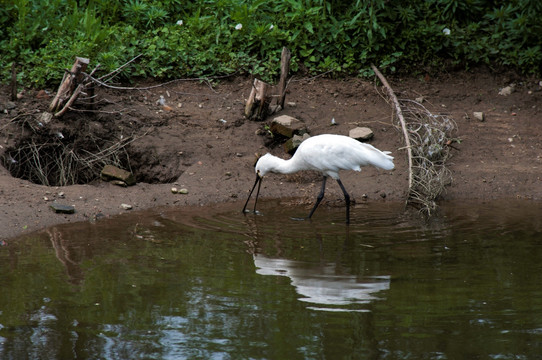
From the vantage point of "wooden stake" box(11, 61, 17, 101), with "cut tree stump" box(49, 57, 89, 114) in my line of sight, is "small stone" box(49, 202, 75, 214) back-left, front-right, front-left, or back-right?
front-right

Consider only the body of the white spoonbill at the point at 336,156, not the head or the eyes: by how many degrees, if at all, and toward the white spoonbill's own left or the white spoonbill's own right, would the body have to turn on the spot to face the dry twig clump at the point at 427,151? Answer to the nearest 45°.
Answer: approximately 135° to the white spoonbill's own right

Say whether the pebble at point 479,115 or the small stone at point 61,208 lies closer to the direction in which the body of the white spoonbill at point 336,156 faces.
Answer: the small stone

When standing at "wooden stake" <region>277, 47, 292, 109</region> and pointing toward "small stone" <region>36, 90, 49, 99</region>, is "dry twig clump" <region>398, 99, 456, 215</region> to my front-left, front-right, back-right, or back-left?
back-left

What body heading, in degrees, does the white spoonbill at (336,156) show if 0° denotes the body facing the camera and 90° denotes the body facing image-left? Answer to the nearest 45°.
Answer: approximately 90°

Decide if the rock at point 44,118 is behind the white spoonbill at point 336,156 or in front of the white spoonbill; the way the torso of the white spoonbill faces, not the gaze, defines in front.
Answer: in front

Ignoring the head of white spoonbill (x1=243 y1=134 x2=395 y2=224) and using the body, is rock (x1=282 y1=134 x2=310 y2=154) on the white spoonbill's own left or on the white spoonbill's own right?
on the white spoonbill's own right

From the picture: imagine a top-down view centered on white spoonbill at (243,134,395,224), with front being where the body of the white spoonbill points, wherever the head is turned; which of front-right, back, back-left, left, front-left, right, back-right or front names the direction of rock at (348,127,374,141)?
right

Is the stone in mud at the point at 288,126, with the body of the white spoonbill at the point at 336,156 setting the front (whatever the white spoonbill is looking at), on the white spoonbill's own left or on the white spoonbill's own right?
on the white spoonbill's own right

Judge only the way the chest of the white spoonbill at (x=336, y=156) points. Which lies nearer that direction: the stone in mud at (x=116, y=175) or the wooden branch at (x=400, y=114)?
the stone in mud

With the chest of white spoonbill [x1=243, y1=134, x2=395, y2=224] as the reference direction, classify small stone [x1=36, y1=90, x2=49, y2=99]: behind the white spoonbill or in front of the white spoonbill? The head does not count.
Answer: in front

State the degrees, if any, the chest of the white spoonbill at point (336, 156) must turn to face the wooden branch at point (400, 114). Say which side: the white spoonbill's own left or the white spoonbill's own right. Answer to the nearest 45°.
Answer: approximately 135° to the white spoonbill's own right

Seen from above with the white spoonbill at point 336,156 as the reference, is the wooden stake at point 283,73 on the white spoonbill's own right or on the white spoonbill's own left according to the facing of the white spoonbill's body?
on the white spoonbill's own right

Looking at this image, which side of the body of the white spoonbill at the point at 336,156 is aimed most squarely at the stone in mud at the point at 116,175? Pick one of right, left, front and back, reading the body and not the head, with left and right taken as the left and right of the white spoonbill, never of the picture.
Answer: front

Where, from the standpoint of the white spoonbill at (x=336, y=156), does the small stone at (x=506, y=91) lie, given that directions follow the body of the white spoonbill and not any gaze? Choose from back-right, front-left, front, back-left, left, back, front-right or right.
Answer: back-right
